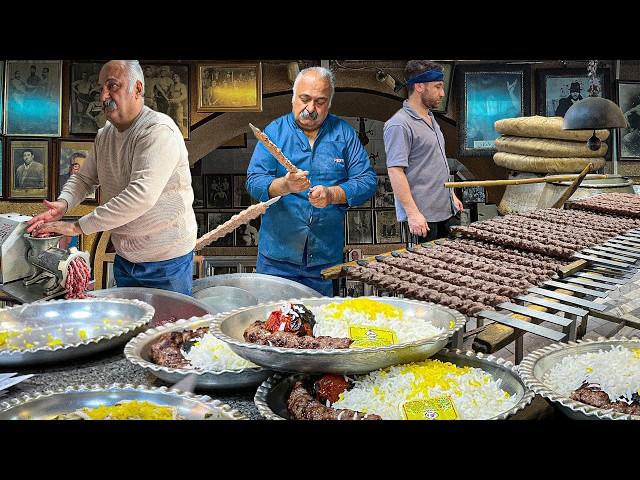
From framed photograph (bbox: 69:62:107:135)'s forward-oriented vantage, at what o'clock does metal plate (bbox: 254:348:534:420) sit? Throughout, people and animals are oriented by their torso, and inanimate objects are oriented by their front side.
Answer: The metal plate is roughly at 10 o'clock from the framed photograph.

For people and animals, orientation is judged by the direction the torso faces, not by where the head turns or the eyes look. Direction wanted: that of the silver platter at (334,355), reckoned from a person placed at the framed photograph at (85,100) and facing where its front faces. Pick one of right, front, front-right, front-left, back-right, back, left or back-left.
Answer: front-left

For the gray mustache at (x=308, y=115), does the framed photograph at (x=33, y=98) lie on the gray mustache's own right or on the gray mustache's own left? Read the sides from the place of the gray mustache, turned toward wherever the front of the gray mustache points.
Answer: on the gray mustache's own right

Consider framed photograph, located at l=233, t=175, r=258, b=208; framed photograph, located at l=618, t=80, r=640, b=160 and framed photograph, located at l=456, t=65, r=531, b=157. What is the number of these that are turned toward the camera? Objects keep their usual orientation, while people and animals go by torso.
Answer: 3

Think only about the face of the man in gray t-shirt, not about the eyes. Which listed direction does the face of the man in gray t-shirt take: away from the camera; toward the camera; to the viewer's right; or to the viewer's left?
to the viewer's right

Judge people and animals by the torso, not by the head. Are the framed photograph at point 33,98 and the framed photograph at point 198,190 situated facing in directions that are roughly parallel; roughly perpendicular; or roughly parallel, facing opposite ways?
roughly parallel

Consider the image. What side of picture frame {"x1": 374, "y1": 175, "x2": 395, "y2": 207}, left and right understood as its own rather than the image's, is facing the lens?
front

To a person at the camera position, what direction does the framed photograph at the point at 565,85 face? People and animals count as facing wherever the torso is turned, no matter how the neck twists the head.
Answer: facing the viewer

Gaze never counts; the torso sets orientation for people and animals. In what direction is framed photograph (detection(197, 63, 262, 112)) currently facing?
toward the camera

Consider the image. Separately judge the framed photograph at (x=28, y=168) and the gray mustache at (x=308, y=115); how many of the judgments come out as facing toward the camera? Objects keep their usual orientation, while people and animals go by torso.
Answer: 2

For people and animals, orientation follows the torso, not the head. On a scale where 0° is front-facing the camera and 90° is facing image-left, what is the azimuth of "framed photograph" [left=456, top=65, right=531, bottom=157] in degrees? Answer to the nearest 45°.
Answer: approximately 0°

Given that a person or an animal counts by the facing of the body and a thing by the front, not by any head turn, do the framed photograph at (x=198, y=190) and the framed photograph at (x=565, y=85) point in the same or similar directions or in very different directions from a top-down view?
same or similar directions
